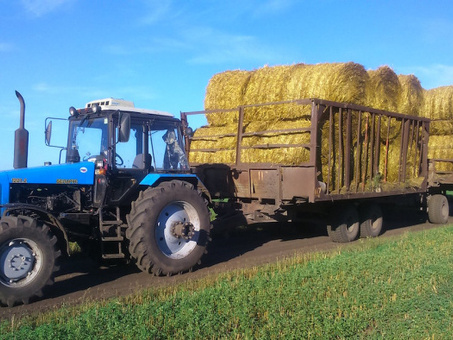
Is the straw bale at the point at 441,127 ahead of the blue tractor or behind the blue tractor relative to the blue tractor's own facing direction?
behind

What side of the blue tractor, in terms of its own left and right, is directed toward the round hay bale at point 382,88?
back

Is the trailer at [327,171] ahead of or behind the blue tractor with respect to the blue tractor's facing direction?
behind

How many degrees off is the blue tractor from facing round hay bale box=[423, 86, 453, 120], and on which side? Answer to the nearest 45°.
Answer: approximately 180°

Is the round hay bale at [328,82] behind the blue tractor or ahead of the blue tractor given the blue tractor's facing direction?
behind

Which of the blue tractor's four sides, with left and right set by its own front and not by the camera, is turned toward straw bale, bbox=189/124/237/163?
back

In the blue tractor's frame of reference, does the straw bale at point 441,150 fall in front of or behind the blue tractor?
behind

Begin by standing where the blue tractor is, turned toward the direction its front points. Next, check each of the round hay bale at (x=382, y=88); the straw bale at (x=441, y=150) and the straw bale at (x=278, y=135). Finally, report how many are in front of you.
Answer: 0

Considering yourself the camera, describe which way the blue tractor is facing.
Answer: facing the viewer and to the left of the viewer

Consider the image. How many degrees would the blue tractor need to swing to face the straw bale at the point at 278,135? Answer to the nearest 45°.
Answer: approximately 180°

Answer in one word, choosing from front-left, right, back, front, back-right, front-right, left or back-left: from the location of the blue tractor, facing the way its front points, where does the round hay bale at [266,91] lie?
back

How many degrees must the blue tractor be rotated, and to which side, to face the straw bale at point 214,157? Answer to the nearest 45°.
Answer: approximately 180°

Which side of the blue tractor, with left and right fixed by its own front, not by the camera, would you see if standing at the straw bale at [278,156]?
back
